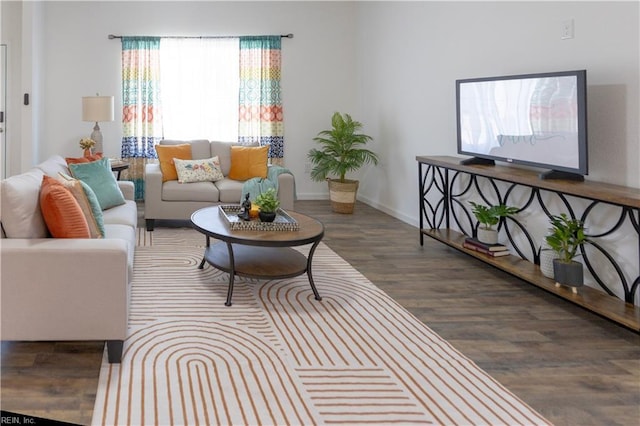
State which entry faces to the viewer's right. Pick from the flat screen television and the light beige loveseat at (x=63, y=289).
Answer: the light beige loveseat

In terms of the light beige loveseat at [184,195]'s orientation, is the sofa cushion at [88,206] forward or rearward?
forward

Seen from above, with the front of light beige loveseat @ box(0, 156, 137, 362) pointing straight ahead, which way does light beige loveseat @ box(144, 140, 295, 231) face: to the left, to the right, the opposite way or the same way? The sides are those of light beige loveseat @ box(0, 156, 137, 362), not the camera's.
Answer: to the right

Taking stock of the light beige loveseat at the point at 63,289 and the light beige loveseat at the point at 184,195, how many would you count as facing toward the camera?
1

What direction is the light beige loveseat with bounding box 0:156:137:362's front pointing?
to the viewer's right
